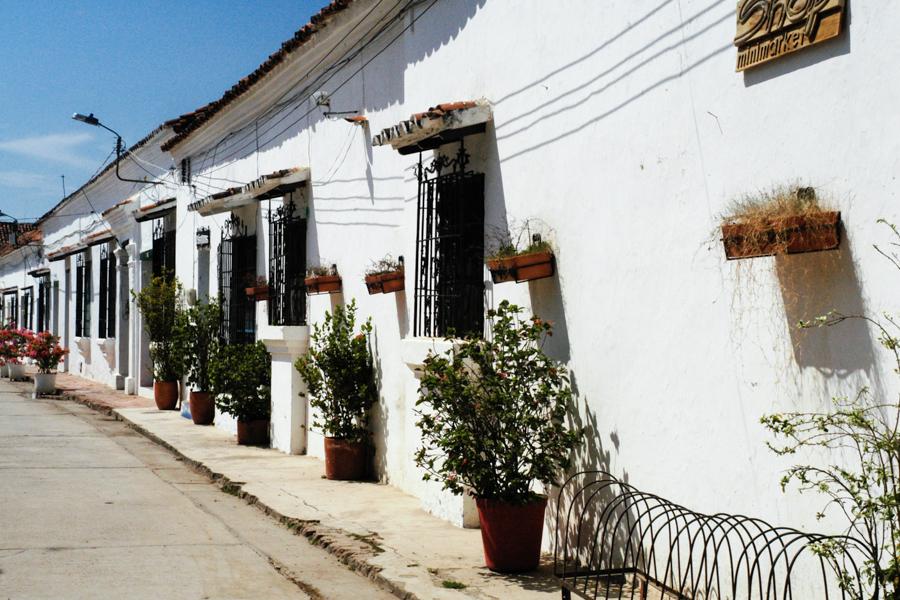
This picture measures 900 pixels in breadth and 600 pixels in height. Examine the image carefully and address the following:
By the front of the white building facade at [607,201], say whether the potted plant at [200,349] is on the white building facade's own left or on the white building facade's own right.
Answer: on the white building facade's own right

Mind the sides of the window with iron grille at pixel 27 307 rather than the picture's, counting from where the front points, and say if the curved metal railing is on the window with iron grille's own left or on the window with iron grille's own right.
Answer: on the window with iron grille's own left

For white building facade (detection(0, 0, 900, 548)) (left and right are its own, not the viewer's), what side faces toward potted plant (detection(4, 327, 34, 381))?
right

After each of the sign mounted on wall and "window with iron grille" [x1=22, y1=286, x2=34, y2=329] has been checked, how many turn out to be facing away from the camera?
0

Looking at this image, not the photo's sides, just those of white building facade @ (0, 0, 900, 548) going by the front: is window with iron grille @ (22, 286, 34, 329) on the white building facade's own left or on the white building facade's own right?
on the white building facade's own right

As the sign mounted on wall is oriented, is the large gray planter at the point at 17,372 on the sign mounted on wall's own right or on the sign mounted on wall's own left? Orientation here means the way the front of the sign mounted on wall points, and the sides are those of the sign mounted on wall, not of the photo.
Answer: on the sign mounted on wall's own right

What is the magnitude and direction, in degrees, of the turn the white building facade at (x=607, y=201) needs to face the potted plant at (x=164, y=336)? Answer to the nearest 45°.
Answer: approximately 90° to its right

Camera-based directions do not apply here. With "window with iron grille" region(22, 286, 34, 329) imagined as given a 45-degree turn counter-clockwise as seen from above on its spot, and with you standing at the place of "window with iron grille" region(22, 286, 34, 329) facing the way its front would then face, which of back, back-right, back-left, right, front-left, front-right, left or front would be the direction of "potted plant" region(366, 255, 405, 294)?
front

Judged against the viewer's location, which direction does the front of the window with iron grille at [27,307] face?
facing the viewer and to the left of the viewer

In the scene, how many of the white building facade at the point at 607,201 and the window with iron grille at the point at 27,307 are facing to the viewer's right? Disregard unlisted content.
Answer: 0
